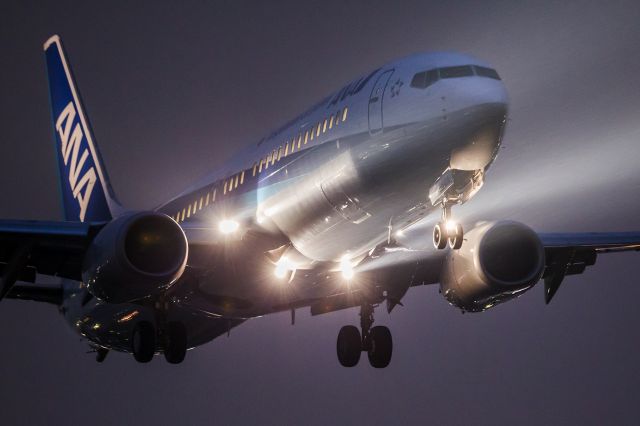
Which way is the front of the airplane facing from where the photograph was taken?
facing the viewer and to the right of the viewer
